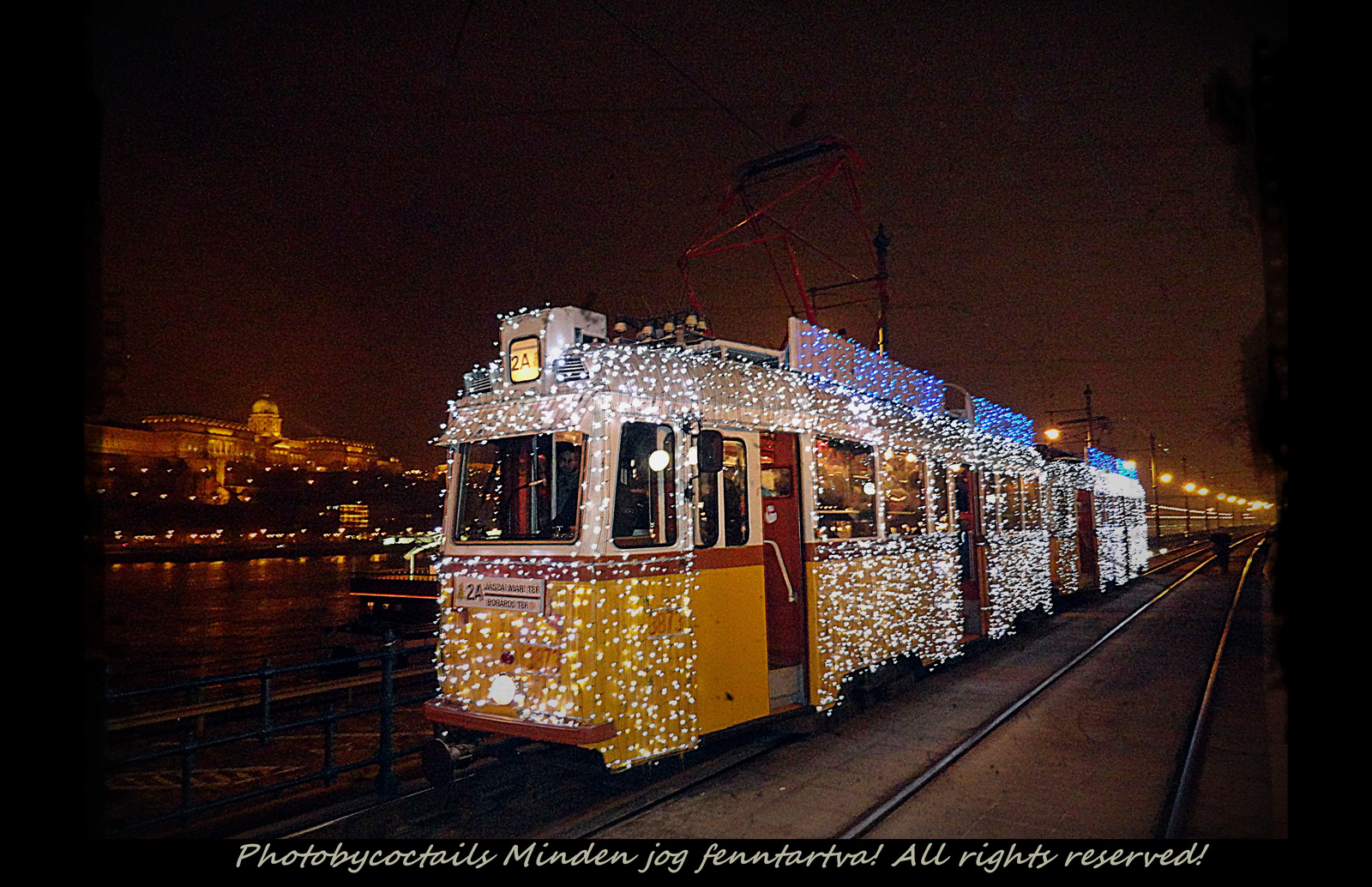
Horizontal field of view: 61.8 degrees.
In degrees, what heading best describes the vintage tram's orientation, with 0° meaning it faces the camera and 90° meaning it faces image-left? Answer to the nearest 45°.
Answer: approximately 45°

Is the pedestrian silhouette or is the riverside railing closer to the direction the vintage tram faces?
the riverside railing

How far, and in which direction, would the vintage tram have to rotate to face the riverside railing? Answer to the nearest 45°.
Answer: approximately 45° to its right

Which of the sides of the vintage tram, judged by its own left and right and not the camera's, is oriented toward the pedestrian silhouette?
back
